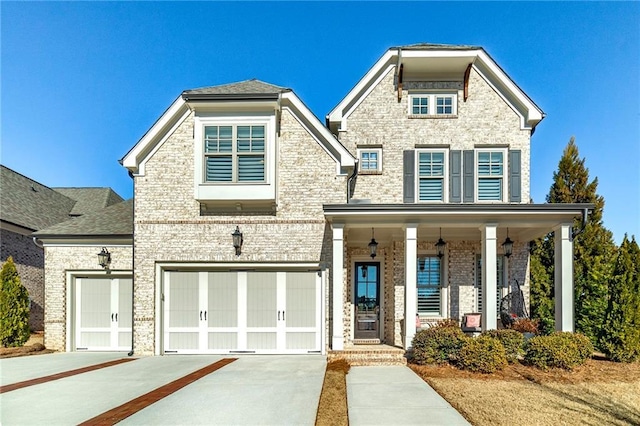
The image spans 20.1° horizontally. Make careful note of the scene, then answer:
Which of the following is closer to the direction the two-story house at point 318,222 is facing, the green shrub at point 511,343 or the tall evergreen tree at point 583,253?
the green shrub

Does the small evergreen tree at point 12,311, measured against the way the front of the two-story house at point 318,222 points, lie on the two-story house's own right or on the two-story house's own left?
on the two-story house's own right

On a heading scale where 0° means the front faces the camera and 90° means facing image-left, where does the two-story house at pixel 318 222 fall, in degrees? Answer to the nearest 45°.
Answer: approximately 0°
